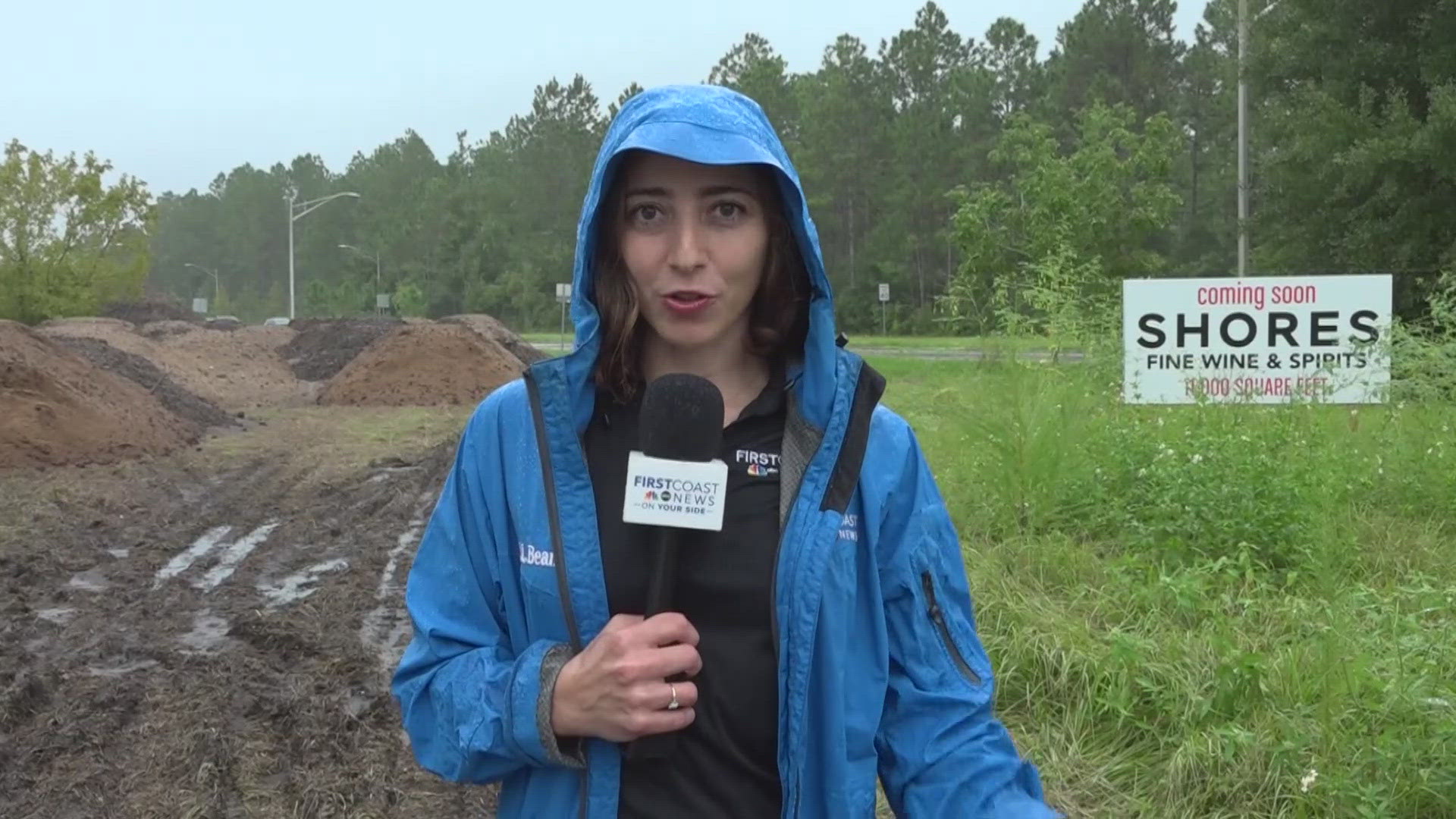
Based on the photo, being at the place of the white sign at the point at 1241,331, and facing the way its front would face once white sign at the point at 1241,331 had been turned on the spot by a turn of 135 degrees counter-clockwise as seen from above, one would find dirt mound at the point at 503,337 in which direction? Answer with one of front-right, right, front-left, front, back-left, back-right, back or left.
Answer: left

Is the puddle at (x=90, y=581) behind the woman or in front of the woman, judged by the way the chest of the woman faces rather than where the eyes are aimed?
behind

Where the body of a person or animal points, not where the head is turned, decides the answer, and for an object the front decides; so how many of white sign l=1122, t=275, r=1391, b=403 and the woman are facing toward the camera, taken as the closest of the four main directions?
2

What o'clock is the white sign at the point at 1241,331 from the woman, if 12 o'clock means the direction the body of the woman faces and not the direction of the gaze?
The white sign is roughly at 7 o'clock from the woman.

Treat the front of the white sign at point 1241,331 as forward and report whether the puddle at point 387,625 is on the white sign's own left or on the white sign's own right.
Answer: on the white sign's own right

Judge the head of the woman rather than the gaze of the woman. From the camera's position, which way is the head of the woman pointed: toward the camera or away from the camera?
toward the camera

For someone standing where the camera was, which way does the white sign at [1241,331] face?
facing the viewer

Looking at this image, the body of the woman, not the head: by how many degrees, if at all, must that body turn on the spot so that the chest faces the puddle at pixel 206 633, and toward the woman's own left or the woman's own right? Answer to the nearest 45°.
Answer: approximately 135° to the woman's own right

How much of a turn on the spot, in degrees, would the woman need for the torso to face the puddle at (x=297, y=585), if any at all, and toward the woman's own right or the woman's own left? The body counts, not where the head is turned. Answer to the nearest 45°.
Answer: approximately 180°

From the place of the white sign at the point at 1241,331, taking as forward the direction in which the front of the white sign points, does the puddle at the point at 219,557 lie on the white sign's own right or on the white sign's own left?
on the white sign's own right

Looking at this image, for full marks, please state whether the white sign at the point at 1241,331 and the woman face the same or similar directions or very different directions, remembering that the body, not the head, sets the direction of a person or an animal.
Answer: same or similar directions

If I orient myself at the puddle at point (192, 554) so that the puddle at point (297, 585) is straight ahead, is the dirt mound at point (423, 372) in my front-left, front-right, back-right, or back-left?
back-left

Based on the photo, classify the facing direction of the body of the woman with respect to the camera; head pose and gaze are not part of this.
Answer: toward the camera

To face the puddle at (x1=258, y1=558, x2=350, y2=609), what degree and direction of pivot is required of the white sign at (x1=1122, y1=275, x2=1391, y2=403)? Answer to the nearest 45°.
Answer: approximately 45° to its right

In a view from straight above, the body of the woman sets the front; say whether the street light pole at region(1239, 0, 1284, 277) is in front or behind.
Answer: behind
